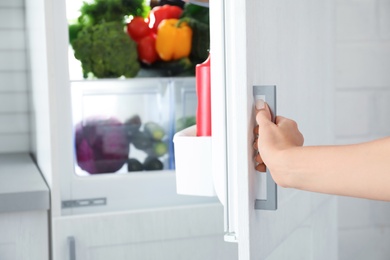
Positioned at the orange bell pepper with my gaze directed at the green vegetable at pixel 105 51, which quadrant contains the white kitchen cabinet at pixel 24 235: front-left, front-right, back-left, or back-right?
front-left

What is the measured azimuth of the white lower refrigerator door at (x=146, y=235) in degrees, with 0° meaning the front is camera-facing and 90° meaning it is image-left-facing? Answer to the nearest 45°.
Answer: approximately 0°
